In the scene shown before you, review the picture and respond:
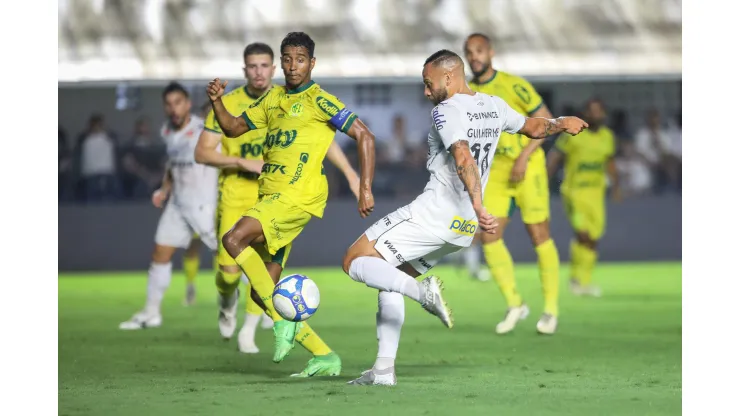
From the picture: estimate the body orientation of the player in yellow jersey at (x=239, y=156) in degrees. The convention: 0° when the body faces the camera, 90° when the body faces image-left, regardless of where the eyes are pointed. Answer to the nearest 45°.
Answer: approximately 0°

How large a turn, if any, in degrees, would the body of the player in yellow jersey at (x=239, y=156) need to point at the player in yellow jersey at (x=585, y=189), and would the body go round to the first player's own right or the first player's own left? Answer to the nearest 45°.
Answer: approximately 135° to the first player's own left

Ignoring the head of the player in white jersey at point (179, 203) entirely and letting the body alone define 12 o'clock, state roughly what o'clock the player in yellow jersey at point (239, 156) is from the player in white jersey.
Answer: The player in yellow jersey is roughly at 10 o'clock from the player in white jersey.

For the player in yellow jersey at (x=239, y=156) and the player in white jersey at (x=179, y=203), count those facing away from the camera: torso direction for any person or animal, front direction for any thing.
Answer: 0

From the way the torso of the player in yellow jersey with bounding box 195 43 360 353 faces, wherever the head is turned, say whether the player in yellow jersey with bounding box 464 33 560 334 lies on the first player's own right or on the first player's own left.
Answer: on the first player's own left

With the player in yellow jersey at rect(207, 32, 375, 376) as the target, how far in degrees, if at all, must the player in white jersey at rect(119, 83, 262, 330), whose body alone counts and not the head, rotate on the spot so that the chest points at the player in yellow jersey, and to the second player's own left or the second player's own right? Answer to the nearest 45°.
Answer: approximately 45° to the second player's own left

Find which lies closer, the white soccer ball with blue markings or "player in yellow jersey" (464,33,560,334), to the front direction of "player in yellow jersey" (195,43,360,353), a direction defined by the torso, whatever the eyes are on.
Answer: the white soccer ball with blue markings

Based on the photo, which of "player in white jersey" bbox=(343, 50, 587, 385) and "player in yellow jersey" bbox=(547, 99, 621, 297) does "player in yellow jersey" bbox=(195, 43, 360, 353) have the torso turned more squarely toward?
the player in white jersey
